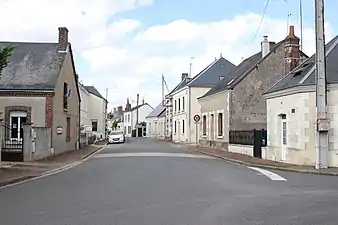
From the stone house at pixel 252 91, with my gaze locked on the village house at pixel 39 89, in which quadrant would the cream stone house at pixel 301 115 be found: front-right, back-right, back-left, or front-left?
front-left

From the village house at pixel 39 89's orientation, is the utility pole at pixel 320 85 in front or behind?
in front

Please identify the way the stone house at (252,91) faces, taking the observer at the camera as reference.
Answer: facing the viewer and to the left of the viewer

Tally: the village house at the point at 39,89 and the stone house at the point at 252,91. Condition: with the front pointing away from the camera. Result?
0

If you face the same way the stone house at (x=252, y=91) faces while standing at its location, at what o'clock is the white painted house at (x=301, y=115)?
The white painted house is roughly at 10 o'clock from the stone house.

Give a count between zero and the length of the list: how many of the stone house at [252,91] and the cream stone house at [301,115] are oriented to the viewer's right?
0

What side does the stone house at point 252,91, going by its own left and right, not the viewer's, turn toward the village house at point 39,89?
front

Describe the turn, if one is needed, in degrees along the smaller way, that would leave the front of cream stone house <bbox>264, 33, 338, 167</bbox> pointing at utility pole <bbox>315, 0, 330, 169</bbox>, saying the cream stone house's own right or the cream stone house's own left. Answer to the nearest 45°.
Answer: approximately 45° to the cream stone house's own left

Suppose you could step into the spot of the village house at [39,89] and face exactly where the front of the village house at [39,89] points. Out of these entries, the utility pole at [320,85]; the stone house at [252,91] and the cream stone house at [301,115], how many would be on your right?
0

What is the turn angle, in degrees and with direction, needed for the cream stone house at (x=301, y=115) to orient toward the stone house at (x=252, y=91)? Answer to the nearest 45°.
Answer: approximately 135° to its right

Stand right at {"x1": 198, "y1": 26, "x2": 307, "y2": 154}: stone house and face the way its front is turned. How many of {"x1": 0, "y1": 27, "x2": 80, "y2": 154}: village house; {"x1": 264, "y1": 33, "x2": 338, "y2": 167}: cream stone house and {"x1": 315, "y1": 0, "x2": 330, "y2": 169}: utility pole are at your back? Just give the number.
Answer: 0

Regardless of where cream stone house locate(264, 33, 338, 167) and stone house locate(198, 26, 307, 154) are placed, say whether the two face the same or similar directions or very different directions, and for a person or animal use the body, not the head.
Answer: same or similar directions

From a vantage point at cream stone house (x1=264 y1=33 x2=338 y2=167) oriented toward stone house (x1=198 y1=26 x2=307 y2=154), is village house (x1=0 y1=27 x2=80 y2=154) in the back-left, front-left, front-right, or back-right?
front-left

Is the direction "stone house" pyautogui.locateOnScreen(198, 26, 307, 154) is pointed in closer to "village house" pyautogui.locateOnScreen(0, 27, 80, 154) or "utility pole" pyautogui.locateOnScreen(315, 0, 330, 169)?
the village house

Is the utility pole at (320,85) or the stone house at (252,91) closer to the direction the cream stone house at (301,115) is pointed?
the utility pole
